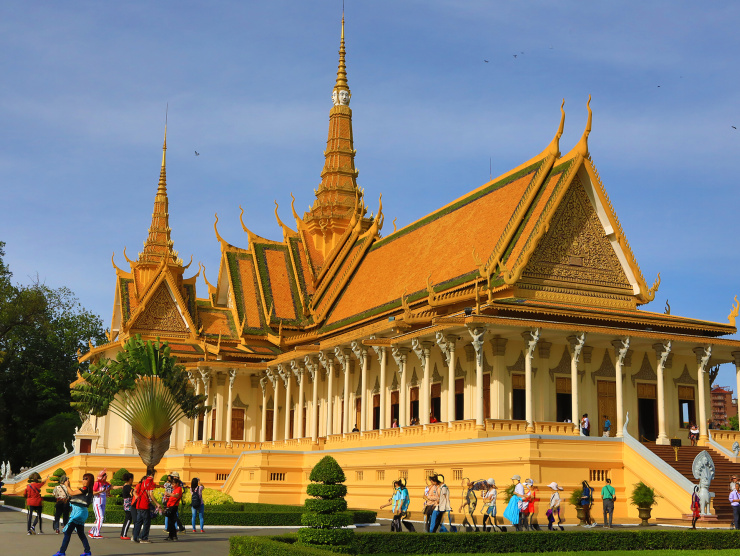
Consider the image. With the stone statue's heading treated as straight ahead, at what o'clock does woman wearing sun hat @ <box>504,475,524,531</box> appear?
The woman wearing sun hat is roughly at 3 o'clock from the stone statue.

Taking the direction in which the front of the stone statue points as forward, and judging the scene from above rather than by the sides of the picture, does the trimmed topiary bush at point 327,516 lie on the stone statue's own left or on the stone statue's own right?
on the stone statue's own right

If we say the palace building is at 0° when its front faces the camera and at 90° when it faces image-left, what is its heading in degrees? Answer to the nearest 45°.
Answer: approximately 315°

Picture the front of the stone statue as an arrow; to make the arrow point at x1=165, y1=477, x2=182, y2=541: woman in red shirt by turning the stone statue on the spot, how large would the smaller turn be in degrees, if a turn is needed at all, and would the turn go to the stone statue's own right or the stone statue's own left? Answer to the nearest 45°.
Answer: approximately 90° to the stone statue's own right

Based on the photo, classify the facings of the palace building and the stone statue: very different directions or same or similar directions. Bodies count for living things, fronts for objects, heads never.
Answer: same or similar directions

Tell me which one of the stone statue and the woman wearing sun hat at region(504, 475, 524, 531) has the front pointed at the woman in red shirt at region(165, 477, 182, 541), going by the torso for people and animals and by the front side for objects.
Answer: the woman wearing sun hat

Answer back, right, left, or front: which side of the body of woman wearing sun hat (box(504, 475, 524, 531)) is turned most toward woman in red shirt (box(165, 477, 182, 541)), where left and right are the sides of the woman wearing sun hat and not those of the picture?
front

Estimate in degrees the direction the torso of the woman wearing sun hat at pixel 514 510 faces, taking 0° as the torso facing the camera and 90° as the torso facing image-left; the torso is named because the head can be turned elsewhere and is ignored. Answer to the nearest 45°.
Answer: approximately 90°

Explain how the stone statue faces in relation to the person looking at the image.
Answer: facing the viewer and to the right of the viewer

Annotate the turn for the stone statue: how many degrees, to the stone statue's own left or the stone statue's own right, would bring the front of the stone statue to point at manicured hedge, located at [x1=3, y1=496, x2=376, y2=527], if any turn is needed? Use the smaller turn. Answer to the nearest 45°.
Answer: approximately 135° to the stone statue's own right

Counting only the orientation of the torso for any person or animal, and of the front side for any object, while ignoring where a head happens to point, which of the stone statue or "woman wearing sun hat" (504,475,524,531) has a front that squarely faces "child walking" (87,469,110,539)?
the woman wearing sun hat

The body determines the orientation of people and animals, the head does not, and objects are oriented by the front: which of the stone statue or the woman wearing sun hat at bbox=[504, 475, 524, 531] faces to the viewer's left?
the woman wearing sun hat

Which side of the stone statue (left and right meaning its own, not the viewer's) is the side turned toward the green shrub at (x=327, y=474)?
right
